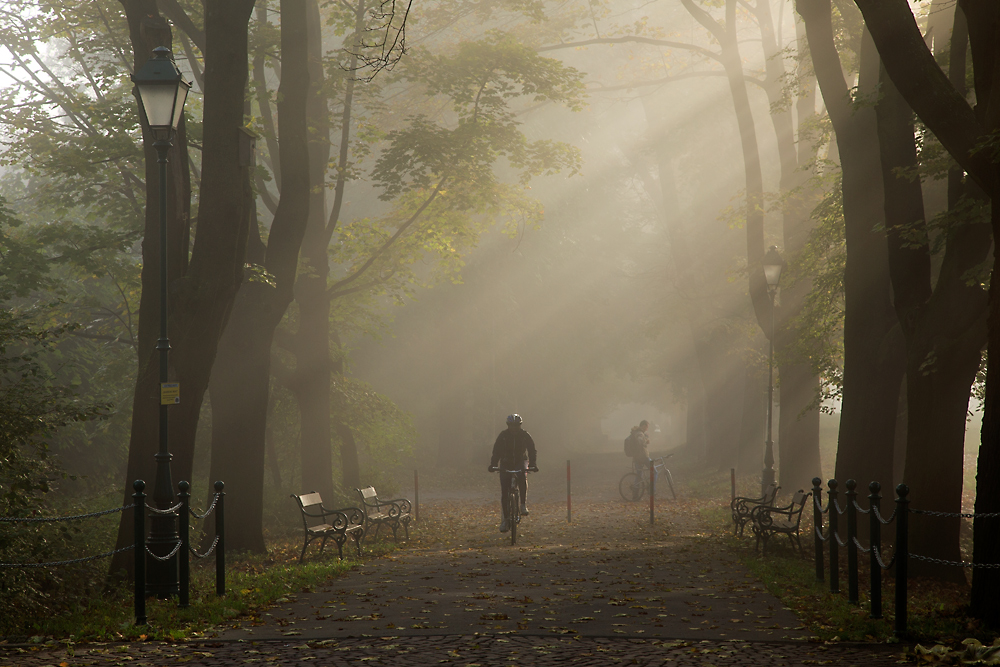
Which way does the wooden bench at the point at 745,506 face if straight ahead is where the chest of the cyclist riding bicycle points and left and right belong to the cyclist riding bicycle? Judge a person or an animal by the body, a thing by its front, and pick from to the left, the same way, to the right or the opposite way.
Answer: to the right

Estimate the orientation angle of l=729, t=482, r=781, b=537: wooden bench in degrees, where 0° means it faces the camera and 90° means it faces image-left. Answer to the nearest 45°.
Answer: approximately 90°

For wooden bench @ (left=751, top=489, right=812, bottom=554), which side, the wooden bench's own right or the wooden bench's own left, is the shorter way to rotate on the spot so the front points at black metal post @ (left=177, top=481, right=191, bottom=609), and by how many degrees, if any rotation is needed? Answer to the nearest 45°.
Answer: approximately 45° to the wooden bench's own left

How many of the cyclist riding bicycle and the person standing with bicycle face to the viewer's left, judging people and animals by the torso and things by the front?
0

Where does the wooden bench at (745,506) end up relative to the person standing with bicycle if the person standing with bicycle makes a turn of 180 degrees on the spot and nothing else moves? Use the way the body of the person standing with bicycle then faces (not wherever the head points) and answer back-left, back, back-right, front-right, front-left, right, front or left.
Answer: left

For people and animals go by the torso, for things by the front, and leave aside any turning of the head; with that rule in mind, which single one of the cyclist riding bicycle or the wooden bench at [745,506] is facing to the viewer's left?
the wooden bench

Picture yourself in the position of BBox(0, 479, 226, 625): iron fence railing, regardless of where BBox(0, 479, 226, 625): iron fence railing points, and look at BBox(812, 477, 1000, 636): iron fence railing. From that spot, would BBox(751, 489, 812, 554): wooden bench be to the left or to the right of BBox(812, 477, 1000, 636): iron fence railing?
left

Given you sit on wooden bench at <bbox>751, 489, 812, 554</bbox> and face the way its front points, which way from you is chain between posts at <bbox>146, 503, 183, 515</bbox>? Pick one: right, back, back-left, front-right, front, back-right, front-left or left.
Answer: front-left

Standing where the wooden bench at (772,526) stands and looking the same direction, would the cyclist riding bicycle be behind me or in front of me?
in front

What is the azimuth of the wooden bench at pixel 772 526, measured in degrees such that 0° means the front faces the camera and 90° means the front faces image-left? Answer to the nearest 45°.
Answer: approximately 90°

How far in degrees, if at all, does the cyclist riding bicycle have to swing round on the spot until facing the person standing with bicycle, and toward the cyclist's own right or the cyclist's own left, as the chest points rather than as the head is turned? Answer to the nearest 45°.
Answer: approximately 180°

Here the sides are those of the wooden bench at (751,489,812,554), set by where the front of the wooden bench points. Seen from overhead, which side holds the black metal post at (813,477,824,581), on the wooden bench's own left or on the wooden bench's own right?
on the wooden bench's own left

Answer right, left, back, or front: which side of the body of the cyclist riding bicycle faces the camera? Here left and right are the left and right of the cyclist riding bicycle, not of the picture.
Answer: front

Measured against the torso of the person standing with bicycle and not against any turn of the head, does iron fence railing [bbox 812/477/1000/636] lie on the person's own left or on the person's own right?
on the person's own right
